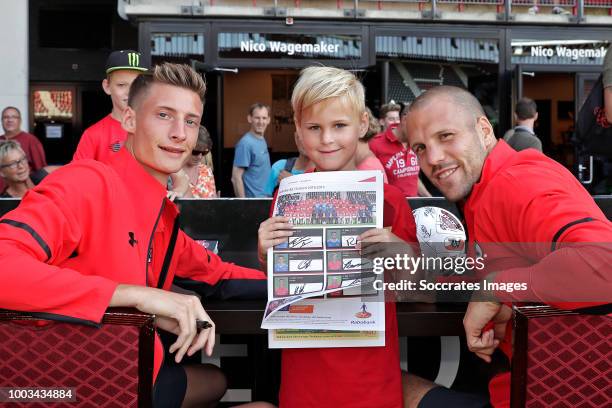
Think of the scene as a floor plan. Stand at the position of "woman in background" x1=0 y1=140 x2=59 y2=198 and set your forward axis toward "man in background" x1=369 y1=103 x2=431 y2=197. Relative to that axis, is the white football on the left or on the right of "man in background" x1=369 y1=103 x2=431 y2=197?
right

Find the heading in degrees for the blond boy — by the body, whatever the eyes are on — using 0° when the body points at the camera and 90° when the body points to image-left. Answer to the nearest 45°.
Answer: approximately 0°

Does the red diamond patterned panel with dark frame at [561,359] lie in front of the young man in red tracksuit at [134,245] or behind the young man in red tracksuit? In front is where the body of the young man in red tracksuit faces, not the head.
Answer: in front

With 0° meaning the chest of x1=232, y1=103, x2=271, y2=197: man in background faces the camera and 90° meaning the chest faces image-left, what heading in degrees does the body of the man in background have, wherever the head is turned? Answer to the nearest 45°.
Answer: approximately 315°

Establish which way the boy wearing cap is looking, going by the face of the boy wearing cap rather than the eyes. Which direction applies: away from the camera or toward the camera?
toward the camera

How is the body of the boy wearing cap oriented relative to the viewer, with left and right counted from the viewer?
facing the viewer and to the right of the viewer

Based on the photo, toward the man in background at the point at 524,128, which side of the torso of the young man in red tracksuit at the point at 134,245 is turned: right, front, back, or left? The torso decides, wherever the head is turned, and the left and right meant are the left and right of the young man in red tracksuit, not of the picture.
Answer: left

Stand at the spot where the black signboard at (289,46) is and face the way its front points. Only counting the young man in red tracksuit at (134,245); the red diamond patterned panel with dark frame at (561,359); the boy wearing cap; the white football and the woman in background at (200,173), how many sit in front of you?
5

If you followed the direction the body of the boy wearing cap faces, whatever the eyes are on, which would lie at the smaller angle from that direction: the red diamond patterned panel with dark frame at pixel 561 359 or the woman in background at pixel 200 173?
the red diamond patterned panel with dark frame

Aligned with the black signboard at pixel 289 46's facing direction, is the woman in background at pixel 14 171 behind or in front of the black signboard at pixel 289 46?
in front
